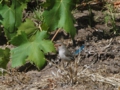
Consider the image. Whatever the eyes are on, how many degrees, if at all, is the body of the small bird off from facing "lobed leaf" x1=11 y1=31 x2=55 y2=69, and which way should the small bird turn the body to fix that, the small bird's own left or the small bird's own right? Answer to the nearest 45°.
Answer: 0° — it already faces it

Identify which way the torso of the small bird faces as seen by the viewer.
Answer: to the viewer's left

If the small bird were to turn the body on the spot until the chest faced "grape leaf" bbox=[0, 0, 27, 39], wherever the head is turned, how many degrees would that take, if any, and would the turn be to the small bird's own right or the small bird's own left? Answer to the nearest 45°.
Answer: approximately 45° to the small bird's own right

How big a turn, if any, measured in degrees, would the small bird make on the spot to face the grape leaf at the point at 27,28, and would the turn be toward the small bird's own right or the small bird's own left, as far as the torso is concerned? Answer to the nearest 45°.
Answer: approximately 45° to the small bird's own right
